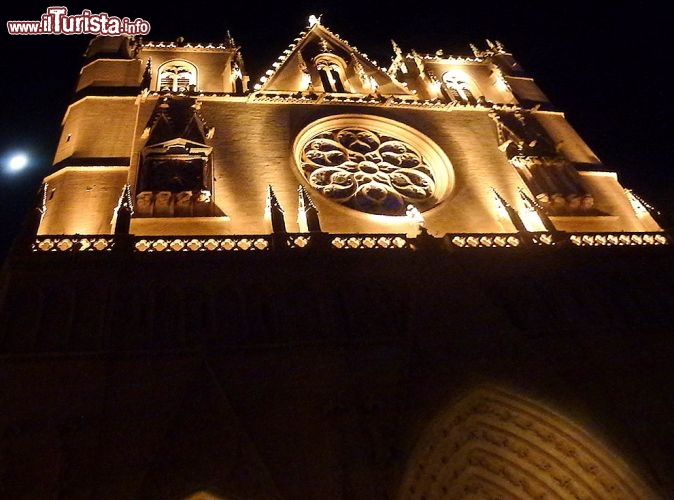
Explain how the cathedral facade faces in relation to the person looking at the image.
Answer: facing the viewer
